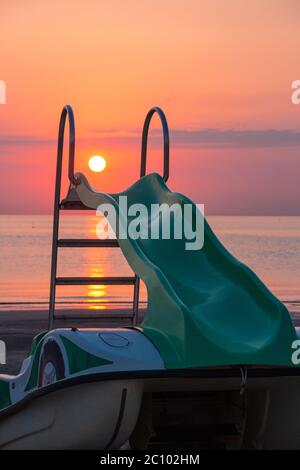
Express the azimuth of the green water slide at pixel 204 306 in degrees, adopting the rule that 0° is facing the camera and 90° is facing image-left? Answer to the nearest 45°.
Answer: approximately 315°
